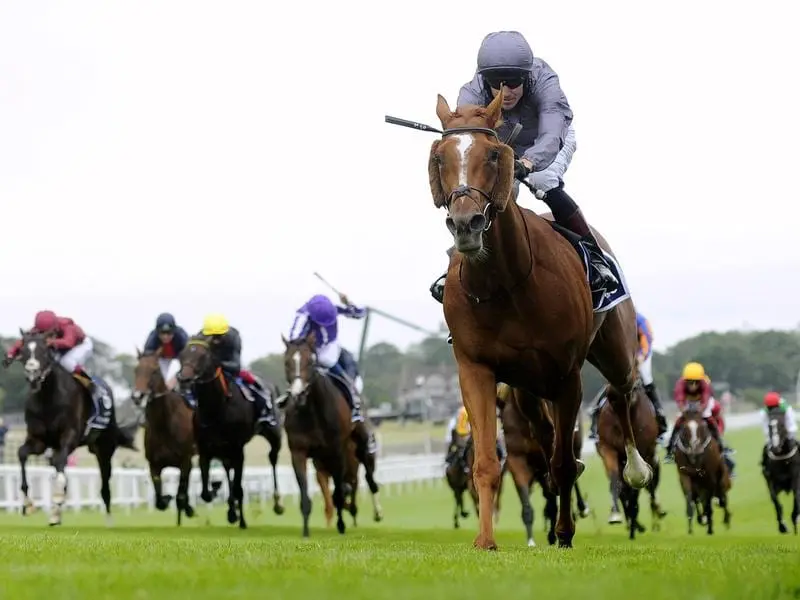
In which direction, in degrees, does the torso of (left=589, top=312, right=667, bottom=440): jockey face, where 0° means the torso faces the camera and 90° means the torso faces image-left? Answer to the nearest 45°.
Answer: approximately 0°

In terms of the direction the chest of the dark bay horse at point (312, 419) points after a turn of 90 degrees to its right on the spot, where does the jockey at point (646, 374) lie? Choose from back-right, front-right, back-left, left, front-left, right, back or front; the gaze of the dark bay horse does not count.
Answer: back-right

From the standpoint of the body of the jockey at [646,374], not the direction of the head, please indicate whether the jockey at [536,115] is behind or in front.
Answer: in front

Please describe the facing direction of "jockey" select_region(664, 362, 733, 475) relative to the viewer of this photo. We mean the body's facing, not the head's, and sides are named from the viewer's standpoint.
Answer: facing the viewer

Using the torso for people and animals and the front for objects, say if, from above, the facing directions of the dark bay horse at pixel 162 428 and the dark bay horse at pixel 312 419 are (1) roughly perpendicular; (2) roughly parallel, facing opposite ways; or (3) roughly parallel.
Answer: roughly parallel

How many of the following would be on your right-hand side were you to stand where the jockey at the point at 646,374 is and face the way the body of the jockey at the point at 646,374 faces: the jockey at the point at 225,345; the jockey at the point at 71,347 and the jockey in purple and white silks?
3

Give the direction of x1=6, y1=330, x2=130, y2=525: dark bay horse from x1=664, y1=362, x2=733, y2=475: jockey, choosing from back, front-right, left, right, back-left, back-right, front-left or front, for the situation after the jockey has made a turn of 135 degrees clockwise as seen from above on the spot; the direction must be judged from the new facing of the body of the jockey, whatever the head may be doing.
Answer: left

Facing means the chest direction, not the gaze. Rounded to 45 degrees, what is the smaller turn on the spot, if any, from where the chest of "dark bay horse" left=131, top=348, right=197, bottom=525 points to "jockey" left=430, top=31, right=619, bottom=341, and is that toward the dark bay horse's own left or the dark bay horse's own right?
approximately 45° to the dark bay horse's own left

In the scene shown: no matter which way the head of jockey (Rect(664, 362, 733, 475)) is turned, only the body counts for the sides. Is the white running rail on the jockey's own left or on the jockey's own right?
on the jockey's own right

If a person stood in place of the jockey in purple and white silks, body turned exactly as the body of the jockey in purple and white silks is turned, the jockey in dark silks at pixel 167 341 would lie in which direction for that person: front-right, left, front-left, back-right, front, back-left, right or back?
right

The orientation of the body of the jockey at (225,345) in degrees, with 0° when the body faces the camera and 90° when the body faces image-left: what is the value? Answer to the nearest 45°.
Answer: approximately 45°

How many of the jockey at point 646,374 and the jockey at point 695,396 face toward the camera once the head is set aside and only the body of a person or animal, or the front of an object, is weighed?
2

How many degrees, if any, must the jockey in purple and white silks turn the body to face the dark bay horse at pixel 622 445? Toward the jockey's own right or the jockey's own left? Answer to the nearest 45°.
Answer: approximately 135° to the jockey's own left

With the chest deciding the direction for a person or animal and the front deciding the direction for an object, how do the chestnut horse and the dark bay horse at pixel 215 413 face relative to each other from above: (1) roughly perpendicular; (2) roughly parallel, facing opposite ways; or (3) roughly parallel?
roughly parallel

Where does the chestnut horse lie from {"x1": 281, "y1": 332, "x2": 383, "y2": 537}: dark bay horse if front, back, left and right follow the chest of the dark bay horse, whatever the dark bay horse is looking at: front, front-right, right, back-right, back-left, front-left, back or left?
front-left
